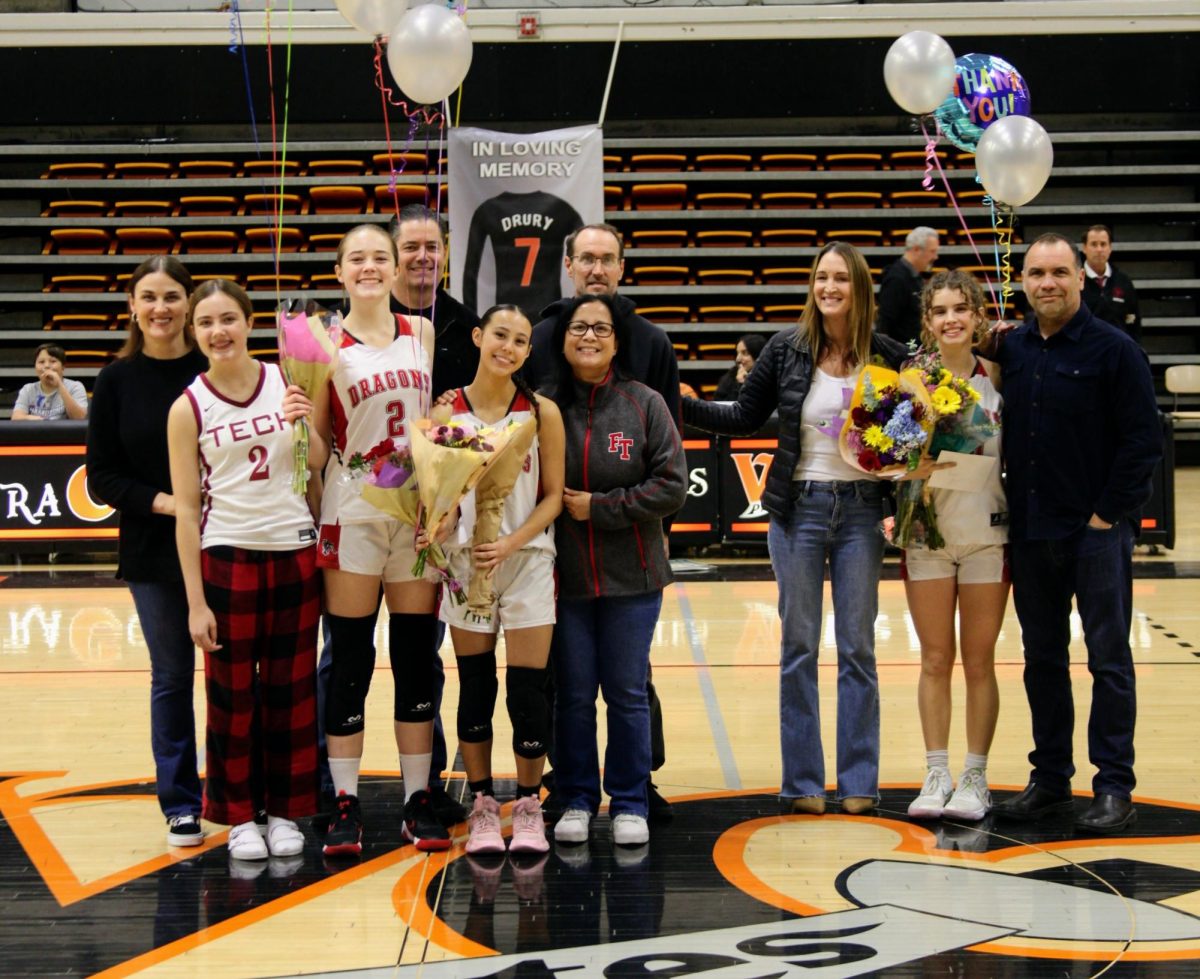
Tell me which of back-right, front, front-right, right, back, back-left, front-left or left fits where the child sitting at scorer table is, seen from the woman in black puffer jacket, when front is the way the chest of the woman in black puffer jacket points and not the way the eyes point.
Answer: back-right

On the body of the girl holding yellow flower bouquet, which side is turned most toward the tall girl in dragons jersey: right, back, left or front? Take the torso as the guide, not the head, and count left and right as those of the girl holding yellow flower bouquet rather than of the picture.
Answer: right

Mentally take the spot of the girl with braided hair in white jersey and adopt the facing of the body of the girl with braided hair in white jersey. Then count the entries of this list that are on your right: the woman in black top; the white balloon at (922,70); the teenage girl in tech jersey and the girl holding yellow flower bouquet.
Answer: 2

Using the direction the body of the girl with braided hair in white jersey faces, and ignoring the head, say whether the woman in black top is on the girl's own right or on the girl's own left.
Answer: on the girl's own right

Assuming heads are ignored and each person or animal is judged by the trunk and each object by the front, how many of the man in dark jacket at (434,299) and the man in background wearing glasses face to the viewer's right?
0
